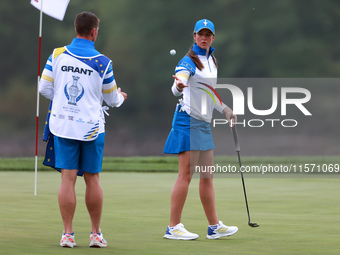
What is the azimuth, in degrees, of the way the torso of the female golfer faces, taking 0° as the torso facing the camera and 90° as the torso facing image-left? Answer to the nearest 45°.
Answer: approximately 315°
